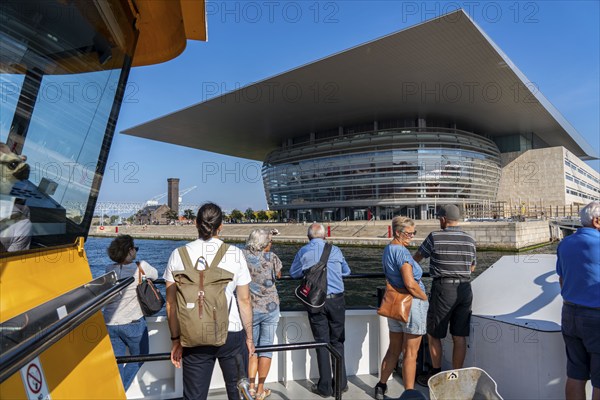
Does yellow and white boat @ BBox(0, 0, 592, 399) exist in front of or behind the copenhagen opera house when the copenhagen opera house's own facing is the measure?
in front

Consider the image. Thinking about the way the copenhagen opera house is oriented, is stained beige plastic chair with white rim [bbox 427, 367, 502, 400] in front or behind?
in front

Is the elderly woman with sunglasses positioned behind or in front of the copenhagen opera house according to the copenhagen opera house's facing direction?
in front

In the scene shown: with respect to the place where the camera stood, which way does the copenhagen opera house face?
facing the viewer and to the left of the viewer

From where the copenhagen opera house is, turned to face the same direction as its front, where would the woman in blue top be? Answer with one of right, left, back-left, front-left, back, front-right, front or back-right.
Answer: front-left

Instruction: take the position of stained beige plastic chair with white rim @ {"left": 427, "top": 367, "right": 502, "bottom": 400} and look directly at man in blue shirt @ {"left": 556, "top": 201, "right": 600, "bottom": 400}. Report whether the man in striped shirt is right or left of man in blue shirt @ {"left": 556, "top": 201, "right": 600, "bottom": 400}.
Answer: left

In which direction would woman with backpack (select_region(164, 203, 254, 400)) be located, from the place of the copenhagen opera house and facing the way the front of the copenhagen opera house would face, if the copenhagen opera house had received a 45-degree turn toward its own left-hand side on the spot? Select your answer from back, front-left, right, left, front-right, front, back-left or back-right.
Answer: front

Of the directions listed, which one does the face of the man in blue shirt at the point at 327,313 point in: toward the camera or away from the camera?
away from the camera

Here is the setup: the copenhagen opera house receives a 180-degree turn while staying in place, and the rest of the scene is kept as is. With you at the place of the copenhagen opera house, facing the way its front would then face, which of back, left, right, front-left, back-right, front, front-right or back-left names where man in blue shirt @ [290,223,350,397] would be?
back-right

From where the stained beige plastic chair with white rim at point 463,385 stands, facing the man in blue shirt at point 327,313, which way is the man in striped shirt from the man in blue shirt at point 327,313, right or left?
right
